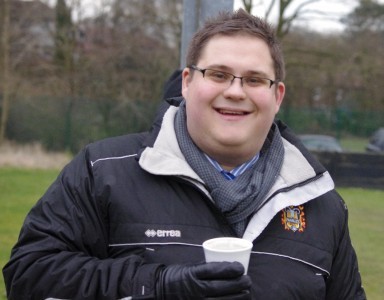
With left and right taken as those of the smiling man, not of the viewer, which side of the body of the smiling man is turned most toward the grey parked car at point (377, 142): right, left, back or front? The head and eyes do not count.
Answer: back

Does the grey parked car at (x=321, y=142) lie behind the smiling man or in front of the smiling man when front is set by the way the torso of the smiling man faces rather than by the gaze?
behind

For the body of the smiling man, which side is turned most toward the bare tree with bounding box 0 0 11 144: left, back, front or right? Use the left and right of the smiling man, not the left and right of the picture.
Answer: back

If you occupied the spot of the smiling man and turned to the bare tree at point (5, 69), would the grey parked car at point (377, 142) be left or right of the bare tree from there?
right

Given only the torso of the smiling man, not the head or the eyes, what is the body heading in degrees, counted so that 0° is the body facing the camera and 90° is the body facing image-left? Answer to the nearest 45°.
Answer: approximately 0°

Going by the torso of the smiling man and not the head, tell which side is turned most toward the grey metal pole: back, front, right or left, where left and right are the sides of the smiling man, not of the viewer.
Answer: back
